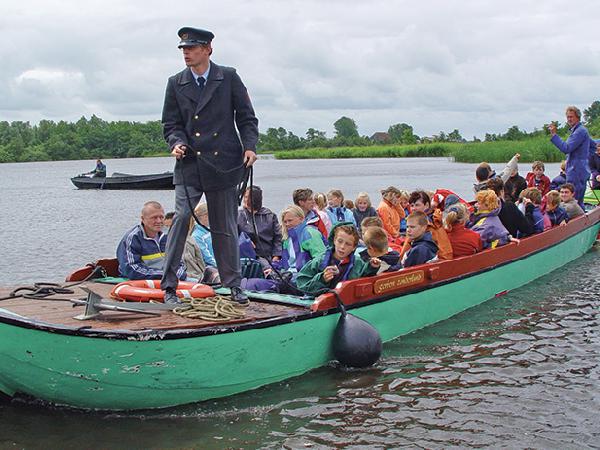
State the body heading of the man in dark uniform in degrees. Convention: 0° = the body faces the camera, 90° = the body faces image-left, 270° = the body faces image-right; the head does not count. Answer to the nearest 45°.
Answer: approximately 0°

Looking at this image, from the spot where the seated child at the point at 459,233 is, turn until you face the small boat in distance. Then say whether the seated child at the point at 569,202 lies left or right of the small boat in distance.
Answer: right

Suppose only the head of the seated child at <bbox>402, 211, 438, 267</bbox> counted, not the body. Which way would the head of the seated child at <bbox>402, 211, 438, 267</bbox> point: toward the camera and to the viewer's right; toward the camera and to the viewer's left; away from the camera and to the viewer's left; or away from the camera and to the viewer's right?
toward the camera and to the viewer's left

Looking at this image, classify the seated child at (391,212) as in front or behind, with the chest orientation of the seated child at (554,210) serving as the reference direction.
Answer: in front

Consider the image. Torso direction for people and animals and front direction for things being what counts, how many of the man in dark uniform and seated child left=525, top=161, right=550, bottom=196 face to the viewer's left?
0

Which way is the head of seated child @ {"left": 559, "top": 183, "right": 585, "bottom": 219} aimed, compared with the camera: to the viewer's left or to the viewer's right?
to the viewer's left

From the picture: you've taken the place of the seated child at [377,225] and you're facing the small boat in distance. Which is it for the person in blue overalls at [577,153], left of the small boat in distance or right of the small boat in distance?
right
